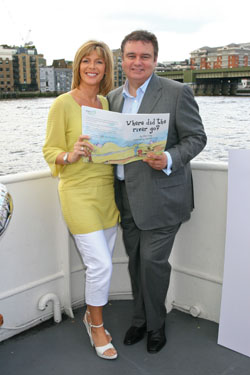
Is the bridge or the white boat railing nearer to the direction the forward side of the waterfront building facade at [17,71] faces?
the white boat railing

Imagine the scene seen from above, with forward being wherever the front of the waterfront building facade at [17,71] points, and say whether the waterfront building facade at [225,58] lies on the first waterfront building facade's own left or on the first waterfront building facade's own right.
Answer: on the first waterfront building facade's own left

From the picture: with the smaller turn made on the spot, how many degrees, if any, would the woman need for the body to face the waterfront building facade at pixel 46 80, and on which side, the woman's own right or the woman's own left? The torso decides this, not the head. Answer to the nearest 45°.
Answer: approximately 135° to the woman's own left

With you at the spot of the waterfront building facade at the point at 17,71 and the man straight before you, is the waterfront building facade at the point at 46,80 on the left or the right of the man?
left

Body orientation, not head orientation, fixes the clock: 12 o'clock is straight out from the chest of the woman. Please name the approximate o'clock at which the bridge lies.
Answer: The bridge is roughly at 8 o'clock from the woman.

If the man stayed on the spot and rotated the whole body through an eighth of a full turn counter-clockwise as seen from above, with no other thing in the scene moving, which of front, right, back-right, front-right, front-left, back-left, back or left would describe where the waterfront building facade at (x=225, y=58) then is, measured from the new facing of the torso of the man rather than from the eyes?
back

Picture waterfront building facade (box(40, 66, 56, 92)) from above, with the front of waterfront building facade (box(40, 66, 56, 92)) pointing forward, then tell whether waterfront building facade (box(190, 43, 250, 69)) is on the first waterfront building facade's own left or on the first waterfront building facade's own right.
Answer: on the first waterfront building facade's own left

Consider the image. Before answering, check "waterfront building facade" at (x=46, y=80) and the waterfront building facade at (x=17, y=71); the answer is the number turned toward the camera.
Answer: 2

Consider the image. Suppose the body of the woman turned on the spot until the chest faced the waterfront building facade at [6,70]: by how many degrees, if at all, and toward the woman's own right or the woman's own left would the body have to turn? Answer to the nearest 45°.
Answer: approximately 135° to the woman's own left

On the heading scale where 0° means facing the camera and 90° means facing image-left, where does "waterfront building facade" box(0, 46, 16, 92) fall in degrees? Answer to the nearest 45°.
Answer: approximately 0°
